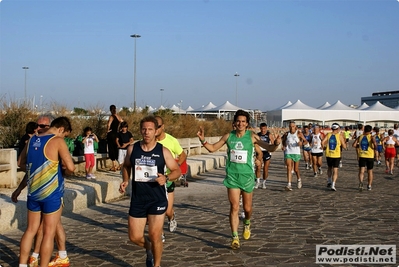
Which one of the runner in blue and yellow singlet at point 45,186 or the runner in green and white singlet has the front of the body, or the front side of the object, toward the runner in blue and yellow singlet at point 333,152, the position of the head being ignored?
the runner in blue and yellow singlet at point 45,186

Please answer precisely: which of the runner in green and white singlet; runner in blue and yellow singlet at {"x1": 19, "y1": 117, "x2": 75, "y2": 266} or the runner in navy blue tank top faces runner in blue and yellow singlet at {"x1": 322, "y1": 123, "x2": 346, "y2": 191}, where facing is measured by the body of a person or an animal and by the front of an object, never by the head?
runner in blue and yellow singlet at {"x1": 19, "y1": 117, "x2": 75, "y2": 266}

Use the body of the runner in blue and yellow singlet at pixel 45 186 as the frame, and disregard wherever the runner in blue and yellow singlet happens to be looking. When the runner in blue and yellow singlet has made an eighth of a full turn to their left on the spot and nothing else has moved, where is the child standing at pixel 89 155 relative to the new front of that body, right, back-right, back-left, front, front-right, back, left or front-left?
front

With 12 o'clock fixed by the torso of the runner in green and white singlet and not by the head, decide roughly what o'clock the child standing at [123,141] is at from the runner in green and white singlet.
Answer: The child standing is roughly at 5 o'clock from the runner in green and white singlet.

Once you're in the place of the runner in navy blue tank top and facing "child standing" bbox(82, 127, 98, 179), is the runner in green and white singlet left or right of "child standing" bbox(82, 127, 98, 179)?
right
